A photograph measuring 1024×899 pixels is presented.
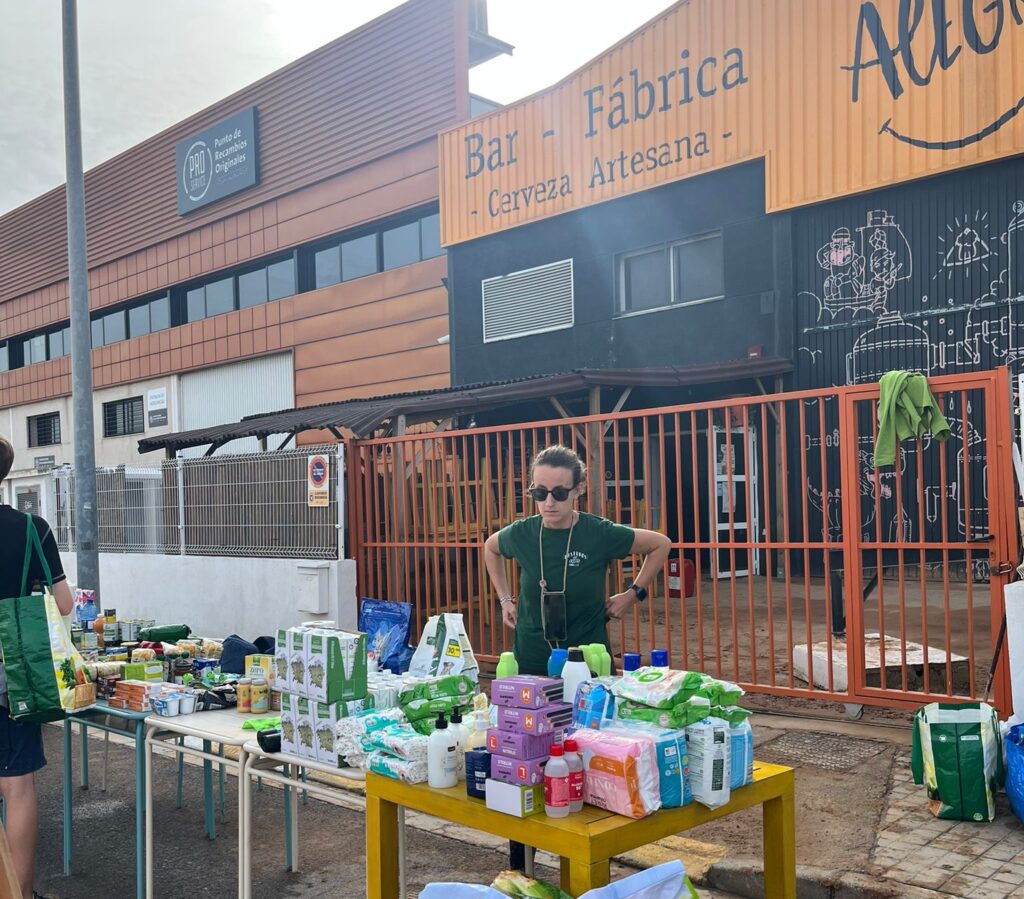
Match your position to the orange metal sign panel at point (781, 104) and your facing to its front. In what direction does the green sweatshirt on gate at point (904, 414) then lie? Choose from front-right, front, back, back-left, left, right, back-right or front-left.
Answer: front-left

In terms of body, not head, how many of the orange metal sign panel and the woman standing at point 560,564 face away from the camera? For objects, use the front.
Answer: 0

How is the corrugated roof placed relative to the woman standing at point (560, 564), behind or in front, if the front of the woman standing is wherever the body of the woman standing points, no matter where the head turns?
behind

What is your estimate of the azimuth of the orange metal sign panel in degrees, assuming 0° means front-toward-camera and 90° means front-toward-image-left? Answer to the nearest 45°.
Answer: approximately 45°

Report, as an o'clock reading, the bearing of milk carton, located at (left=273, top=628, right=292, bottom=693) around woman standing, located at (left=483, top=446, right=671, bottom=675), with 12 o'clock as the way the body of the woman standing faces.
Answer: The milk carton is roughly at 2 o'clock from the woman standing.

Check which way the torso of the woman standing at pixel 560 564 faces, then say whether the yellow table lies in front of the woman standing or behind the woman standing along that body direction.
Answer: in front

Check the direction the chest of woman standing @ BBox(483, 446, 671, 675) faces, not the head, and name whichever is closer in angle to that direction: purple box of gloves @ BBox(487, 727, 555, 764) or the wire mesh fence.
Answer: the purple box of gloves

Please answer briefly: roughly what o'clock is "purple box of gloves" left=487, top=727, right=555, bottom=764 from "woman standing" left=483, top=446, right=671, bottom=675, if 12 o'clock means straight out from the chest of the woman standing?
The purple box of gloves is roughly at 12 o'clock from the woman standing.

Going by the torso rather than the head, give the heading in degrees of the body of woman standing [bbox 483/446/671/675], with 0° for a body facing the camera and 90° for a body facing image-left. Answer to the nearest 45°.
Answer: approximately 0°

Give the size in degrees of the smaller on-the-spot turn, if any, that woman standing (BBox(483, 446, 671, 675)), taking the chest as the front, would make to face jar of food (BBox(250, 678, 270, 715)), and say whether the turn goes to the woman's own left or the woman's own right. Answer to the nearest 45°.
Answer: approximately 90° to the woman's own right

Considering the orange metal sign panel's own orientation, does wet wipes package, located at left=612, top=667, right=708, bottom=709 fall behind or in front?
in front
